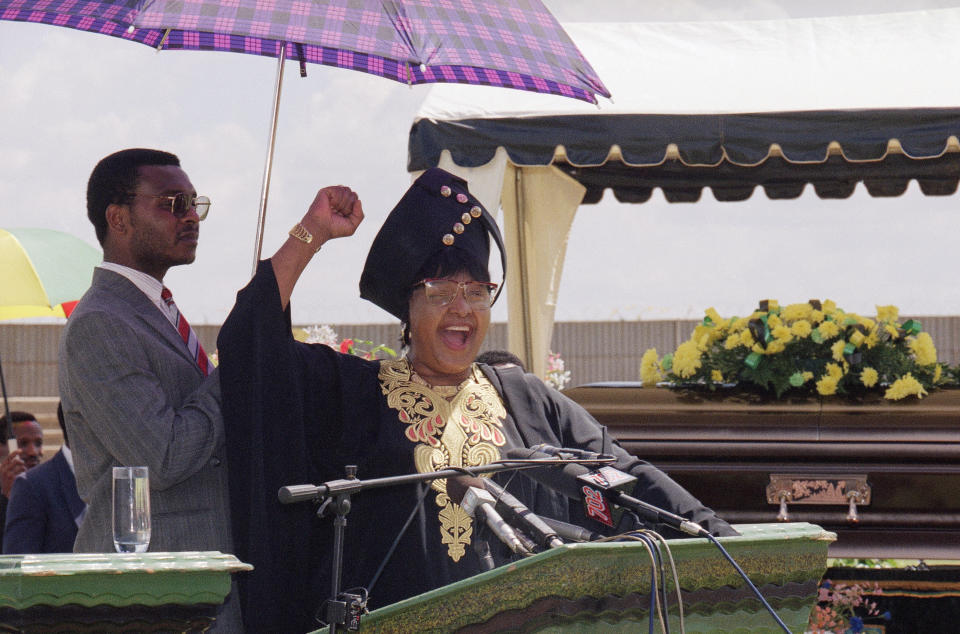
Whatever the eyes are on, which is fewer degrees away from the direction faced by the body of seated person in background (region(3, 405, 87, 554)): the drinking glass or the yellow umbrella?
the drinking glass

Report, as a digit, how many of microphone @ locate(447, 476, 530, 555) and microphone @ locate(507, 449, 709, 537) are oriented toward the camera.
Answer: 0

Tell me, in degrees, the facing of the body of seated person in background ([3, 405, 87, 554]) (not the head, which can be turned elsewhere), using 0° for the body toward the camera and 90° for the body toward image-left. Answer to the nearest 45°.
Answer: approximately 315°

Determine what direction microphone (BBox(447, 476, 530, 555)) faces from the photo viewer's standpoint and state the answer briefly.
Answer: facing away from the viewer and to the left of the viewer

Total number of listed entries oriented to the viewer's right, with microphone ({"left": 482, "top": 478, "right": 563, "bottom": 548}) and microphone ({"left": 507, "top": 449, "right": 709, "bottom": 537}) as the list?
0

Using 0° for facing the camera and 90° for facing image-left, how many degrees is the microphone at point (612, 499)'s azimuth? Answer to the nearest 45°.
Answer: approximately 135°

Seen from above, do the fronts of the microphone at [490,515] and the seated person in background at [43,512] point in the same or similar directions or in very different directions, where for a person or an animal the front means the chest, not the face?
very different directions

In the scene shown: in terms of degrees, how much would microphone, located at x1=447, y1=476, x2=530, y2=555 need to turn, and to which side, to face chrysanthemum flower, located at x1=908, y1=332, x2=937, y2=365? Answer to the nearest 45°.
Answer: approximately 90° to its right

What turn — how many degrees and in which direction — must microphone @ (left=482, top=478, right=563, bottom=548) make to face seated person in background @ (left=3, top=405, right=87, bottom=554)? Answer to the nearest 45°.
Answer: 0° — it already faces them

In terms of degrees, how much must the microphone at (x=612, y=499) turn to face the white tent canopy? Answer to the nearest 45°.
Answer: approximately 45° to its right
